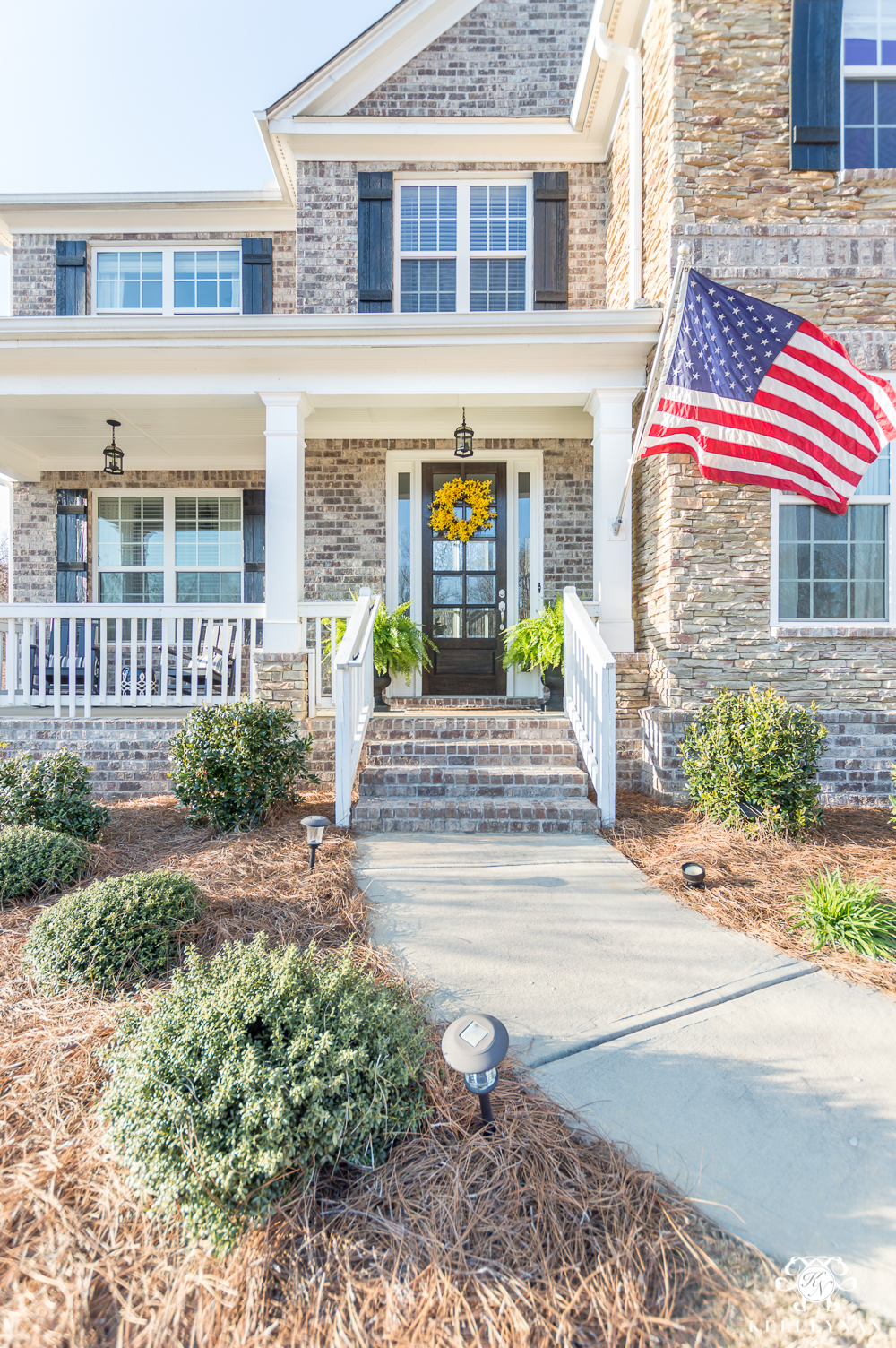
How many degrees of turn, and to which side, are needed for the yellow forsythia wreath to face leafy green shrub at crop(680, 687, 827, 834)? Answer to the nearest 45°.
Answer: approximately 45° to its left

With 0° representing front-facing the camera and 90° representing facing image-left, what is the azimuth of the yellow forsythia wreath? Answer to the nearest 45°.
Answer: approximately 0°

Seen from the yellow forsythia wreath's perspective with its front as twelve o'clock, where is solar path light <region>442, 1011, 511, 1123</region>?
The solar path light is roughly at 12 o'clock from the yellow forsythia wreath.

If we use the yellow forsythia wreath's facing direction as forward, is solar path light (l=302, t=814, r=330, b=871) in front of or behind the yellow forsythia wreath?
in front

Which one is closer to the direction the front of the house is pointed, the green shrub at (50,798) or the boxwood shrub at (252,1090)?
the boxwood shrub

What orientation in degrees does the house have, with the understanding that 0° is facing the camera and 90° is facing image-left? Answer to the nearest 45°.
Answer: approximately 0°

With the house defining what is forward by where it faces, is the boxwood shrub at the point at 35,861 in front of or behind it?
in front

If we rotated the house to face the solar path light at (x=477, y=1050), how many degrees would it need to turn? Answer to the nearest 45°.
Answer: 0° — it already faces it

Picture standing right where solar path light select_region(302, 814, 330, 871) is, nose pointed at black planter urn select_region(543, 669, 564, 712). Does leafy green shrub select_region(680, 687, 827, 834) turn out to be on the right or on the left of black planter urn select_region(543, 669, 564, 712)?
right

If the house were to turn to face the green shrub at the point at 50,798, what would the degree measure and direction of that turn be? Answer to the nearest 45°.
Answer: approximately 45° to its right
